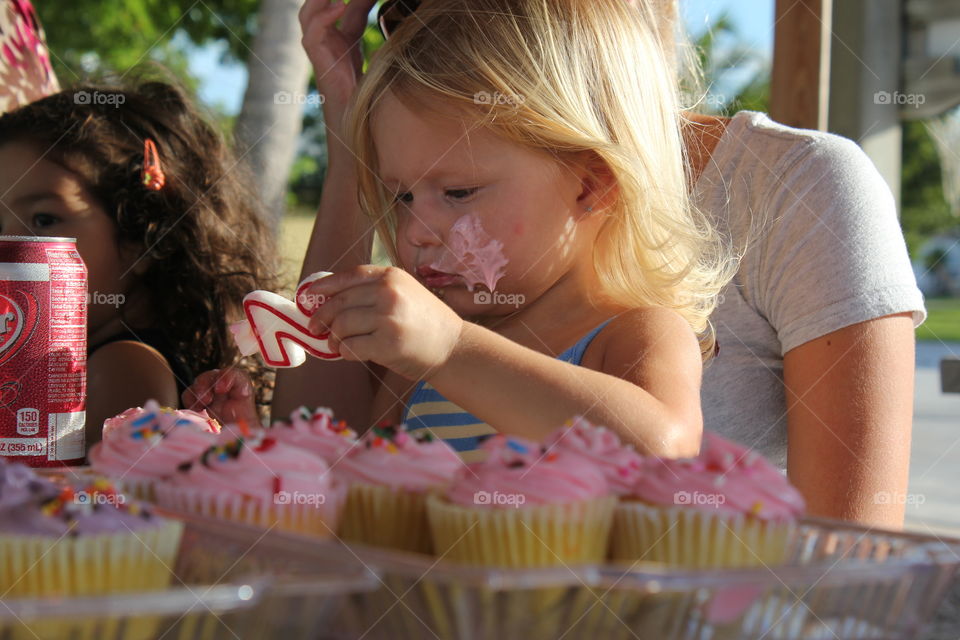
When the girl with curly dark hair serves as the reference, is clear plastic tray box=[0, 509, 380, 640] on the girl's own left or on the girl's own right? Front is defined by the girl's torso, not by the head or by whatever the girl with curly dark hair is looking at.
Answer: on the girl's own left

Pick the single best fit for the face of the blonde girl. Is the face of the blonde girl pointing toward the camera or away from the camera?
toward the camera

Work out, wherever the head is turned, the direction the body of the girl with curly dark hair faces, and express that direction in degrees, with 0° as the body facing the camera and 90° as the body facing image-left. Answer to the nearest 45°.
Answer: approximately 45°

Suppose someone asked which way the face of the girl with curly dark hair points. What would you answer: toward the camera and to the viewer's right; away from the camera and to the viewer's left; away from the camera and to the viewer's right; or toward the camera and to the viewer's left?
toward the camera and to the viewer's left

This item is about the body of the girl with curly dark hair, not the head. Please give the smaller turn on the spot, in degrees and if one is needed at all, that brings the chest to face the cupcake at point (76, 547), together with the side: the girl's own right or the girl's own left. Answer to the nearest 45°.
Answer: approximately 45° to the girl's own left

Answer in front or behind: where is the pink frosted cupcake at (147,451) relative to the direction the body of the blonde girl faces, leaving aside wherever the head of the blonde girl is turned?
in front

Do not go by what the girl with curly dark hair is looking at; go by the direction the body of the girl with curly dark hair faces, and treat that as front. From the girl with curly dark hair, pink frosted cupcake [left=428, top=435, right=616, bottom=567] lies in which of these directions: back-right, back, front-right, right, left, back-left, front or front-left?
front-left

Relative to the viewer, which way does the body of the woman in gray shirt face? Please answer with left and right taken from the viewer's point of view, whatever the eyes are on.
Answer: facing the viewer and to the left of the viewer

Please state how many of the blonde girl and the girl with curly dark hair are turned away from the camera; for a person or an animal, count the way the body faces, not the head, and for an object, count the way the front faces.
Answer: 0

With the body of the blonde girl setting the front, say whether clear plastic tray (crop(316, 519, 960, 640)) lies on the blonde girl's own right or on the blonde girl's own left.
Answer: on the blonde girl's own left

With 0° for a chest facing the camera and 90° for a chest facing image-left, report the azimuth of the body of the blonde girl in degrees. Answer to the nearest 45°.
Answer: approximately 45°

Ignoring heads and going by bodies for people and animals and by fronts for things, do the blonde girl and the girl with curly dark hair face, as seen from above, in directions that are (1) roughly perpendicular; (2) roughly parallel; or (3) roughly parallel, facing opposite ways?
roughly parallel

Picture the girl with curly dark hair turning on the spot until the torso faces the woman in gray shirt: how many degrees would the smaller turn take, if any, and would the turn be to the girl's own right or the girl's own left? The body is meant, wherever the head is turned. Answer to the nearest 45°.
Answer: approximately 90° to the girl's own left

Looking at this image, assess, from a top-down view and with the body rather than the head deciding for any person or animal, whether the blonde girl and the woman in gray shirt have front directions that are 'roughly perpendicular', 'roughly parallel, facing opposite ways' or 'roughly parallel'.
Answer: roughly parallel

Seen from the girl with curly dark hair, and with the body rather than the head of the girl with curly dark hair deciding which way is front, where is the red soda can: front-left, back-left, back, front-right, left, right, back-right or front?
front-left

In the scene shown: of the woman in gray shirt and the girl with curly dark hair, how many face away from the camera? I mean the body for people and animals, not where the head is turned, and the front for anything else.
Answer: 0
